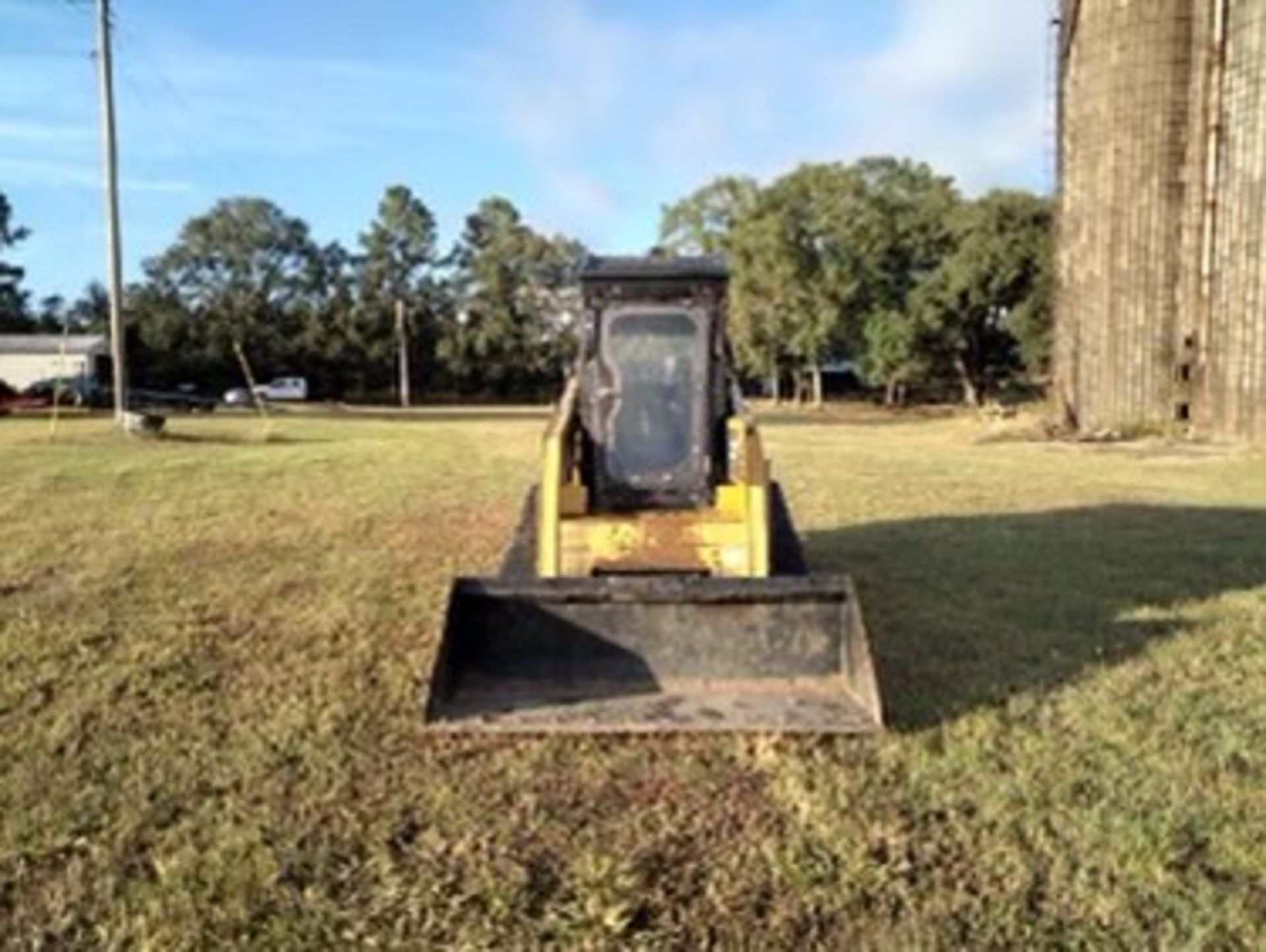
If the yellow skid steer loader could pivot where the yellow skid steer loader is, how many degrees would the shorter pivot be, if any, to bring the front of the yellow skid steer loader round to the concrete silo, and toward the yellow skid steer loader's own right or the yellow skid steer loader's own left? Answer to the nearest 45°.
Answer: approximately 135° to the yellow skid steer loader's own left

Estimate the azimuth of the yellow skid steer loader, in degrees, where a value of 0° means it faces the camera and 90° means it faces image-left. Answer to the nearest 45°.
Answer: approximately 0°

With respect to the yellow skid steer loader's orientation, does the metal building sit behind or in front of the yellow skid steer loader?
behind

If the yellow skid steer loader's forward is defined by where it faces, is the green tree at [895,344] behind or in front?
behind

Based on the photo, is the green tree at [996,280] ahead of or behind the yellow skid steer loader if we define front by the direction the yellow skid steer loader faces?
behind

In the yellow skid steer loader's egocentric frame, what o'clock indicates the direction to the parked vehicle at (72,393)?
The parked vehicle is roughly at 5 o'clock from the yellow skid steer loader.

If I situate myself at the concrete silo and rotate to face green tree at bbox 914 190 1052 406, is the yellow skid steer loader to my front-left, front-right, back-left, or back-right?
back-left
